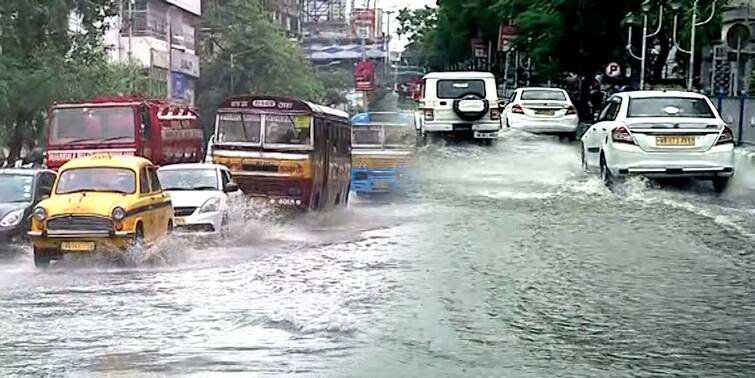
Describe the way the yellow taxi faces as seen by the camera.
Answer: facing the viewer and to the left of the viewer

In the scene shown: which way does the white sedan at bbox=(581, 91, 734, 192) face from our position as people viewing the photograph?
facing away from the viewer

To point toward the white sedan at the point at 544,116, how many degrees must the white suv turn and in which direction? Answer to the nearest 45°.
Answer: approximately 45° to its right

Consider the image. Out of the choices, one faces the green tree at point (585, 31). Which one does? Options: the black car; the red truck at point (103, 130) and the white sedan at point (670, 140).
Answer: the white sedan

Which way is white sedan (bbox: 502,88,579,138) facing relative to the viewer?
away from the camera

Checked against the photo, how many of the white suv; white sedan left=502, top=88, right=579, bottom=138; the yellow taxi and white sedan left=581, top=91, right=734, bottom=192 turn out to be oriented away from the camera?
3

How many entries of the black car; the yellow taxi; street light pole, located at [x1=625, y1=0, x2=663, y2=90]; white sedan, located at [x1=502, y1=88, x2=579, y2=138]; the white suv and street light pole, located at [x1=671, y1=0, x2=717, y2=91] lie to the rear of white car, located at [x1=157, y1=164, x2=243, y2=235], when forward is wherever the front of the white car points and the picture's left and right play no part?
4

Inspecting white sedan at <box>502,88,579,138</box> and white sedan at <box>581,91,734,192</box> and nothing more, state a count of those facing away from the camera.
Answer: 2

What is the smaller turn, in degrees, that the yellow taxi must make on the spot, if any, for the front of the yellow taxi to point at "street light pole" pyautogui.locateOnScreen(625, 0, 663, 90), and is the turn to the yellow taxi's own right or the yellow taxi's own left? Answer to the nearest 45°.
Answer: approximately 180°

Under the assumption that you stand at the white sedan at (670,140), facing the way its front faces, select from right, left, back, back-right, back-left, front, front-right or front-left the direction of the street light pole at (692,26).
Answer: front

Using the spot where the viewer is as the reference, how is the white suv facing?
facing away from the viewer

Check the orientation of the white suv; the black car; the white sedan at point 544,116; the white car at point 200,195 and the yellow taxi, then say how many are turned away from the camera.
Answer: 2

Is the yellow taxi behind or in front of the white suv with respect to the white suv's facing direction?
behind

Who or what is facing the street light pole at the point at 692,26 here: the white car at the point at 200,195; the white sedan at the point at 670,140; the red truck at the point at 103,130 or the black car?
the white sedan

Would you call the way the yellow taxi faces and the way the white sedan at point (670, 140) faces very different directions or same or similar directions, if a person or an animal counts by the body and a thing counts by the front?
very different directions

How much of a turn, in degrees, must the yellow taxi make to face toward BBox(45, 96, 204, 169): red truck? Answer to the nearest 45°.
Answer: approximately 135° to its right

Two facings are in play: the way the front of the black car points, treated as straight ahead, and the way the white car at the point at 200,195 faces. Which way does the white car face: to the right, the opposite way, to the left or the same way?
the same way

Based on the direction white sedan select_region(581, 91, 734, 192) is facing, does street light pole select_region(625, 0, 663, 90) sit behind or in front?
in front

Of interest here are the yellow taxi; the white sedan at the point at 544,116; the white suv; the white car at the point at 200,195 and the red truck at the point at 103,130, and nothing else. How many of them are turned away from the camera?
2

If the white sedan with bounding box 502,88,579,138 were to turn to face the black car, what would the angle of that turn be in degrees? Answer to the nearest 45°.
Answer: approximately 135° to its left

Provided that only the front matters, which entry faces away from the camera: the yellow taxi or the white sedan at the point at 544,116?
the white sedan
